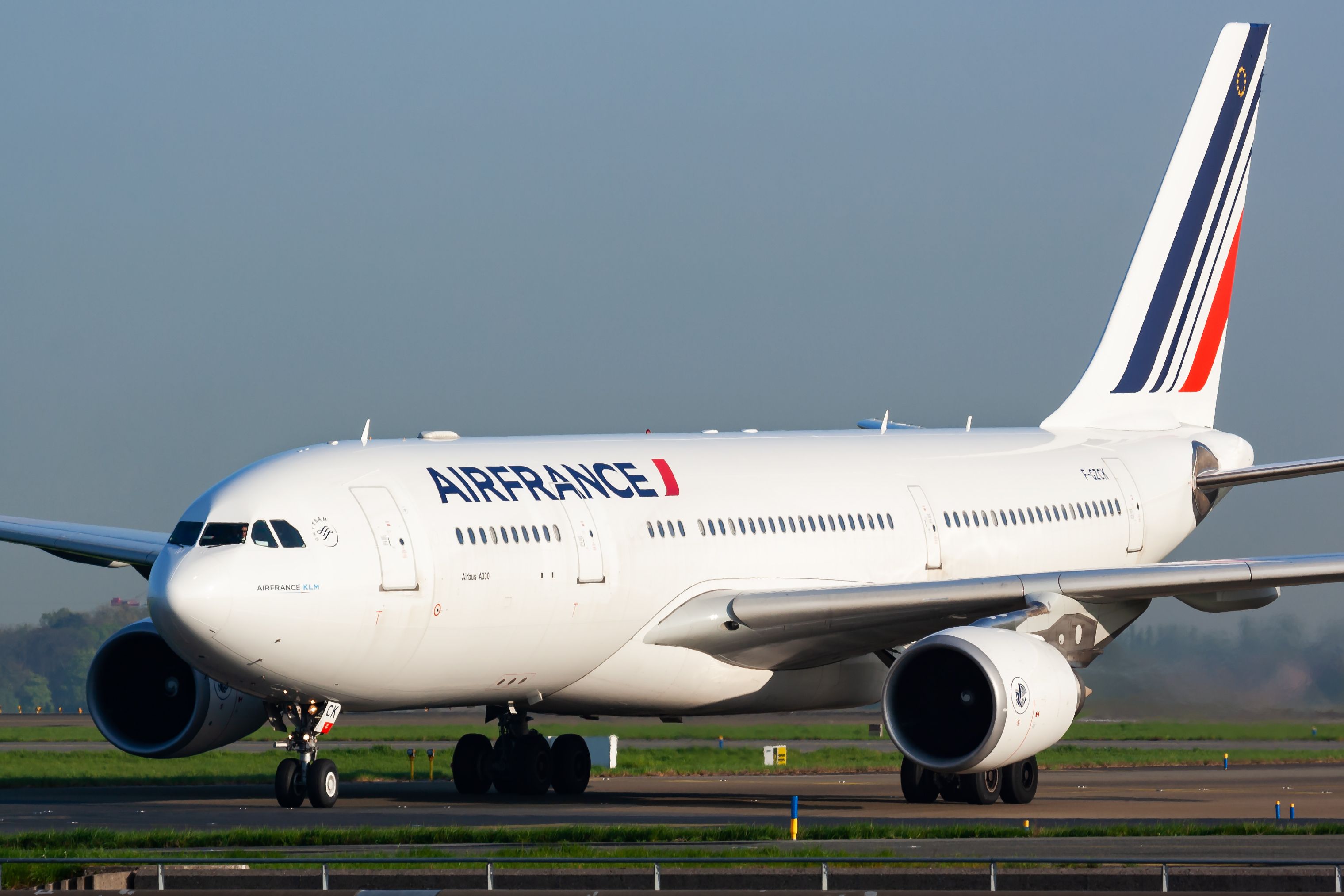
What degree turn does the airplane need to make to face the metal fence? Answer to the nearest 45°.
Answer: approximately 45° to its left

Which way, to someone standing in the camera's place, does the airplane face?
facing the viewer and to the left of the viewer
